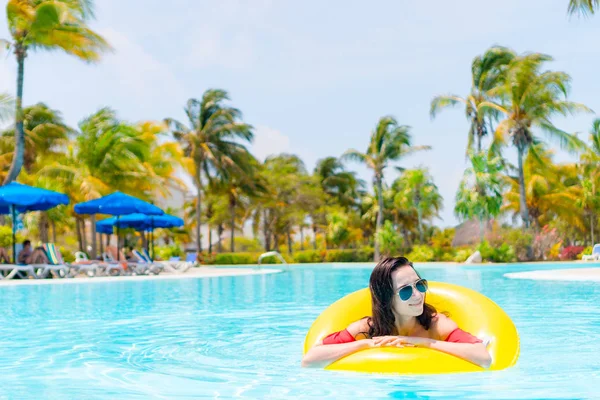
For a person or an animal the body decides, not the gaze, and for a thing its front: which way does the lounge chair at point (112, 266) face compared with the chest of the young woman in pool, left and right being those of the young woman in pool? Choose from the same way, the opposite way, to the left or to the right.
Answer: to the left

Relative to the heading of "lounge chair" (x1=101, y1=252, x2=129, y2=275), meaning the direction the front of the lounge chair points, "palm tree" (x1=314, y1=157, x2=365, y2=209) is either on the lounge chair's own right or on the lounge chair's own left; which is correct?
on the lounge chair's own left

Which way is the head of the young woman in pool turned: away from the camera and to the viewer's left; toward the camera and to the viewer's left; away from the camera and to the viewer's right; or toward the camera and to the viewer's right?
toward the camera and to the viewer's right

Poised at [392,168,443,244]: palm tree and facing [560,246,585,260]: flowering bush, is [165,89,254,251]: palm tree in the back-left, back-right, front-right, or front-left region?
back-right

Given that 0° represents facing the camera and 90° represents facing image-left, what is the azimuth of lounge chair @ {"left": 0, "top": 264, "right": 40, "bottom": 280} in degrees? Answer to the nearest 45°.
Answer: approximately 270°
